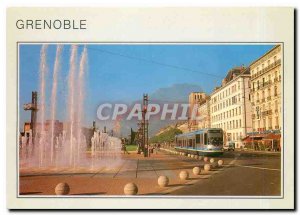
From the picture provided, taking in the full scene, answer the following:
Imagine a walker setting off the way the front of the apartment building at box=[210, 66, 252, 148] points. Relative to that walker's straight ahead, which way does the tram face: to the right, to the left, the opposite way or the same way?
to the left

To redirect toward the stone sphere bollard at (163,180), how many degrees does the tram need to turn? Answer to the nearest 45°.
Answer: approximately 90° to its right

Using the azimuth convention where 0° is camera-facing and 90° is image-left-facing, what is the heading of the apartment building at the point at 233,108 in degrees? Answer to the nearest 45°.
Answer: approximately 45°
